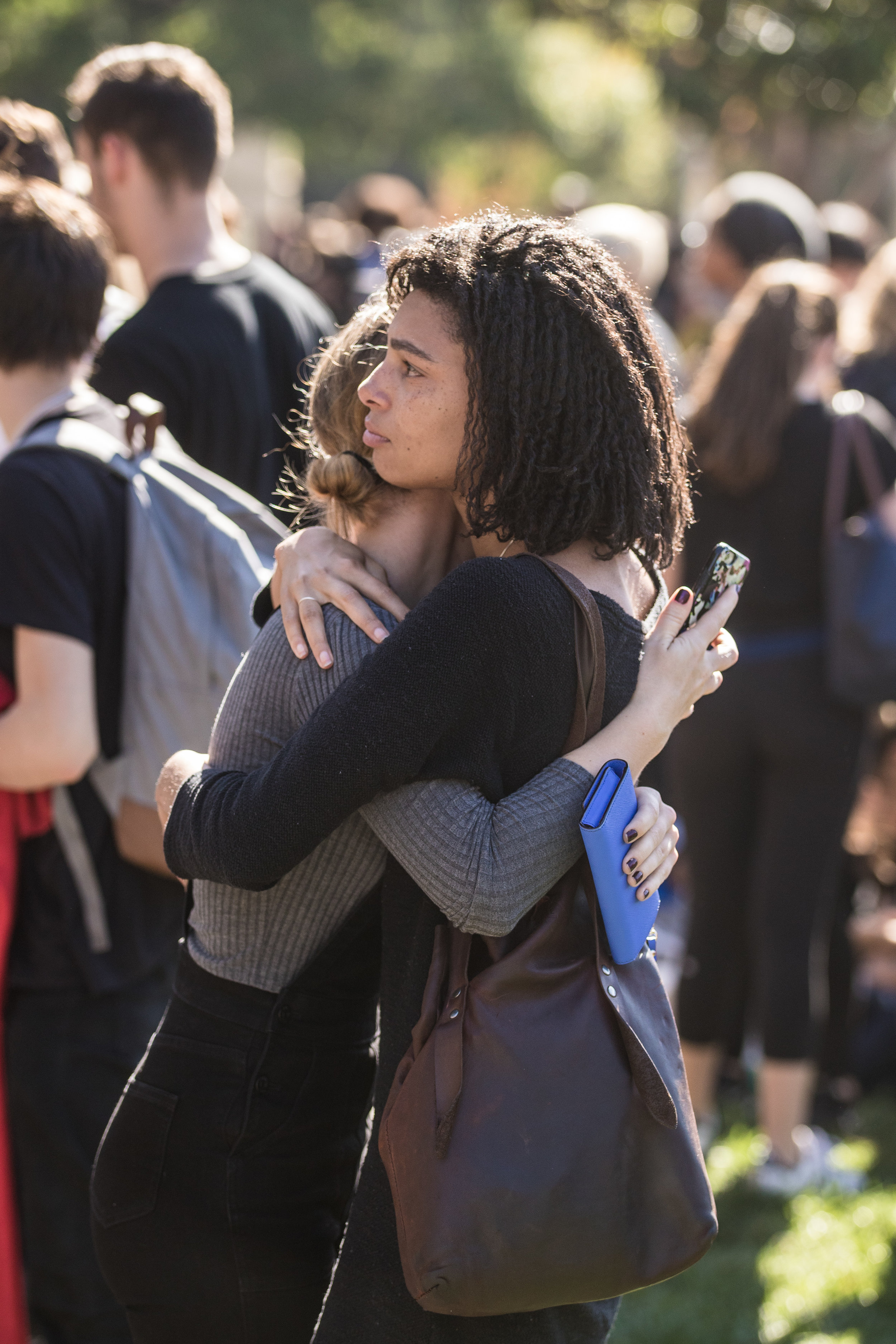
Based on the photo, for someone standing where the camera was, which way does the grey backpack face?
facing to the right of the viewer

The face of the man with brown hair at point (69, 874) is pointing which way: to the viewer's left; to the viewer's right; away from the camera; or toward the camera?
away from the camera

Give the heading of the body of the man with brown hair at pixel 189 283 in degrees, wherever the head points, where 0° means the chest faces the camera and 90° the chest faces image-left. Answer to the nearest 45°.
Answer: approximately 135°

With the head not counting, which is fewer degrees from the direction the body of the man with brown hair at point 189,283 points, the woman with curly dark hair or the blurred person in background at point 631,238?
the blurred person in background

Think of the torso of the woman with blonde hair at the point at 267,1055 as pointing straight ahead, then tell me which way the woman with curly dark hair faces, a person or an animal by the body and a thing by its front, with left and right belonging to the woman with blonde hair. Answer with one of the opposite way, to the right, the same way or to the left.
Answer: the opposite way

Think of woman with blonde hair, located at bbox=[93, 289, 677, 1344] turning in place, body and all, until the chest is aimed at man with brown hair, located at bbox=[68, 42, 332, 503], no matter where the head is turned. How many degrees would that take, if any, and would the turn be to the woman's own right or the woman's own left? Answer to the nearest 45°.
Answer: approximately 90° to the woman's own left

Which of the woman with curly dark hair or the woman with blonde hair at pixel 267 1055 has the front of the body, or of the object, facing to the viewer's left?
the woman with curly dark hair

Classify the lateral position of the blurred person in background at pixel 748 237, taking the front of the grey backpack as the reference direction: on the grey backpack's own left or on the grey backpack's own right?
on the grey backpack's own left

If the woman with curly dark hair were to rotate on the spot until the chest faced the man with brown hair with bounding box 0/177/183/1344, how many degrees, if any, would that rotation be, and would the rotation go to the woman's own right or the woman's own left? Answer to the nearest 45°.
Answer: approximately 45° to the woman's own right
